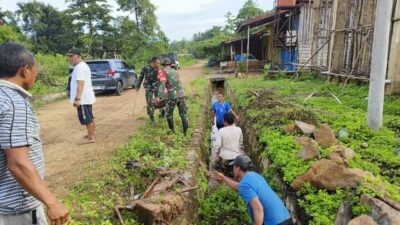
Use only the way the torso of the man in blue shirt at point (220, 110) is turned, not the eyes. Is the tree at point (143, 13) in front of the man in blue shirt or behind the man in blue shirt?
behind

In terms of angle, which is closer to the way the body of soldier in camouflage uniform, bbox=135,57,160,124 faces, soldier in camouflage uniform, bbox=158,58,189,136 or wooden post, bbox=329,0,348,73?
the soldier in camouflage uniform

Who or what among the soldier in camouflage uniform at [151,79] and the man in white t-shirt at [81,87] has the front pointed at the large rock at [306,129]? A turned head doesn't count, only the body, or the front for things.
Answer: the soldier in camouflage uniform

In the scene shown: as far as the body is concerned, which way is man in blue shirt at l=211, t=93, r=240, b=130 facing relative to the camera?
toward the camera

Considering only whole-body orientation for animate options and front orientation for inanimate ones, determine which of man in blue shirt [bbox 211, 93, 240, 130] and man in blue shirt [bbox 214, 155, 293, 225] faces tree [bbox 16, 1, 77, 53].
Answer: man in blue shirt [bbox 214, 155, 293, 225]

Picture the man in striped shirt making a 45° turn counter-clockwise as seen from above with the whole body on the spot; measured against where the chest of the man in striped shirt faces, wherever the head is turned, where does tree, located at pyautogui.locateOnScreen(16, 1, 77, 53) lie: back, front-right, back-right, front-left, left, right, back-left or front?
front

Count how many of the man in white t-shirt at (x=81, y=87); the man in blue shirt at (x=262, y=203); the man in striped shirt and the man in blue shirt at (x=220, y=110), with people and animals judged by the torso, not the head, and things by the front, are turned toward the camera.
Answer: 1
